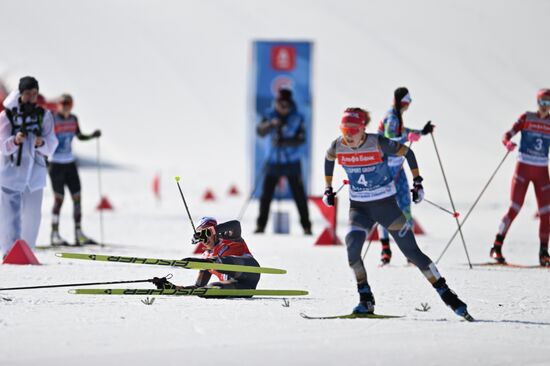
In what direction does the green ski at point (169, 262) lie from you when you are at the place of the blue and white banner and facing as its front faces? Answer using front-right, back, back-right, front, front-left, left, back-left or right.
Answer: front

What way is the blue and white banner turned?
toward the camera

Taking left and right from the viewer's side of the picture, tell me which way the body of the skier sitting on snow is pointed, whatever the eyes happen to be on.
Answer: facing the viewer and to the left of the viewer

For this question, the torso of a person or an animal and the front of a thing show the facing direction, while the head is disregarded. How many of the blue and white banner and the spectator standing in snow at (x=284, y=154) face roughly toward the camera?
2

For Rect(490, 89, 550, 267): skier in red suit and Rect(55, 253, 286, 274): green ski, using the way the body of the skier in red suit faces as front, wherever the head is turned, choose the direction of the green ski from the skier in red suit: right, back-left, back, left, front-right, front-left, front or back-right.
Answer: front-right

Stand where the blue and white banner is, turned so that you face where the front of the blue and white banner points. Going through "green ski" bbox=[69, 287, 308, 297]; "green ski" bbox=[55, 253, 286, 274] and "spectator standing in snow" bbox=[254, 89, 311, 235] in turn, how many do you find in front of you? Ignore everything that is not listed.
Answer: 3

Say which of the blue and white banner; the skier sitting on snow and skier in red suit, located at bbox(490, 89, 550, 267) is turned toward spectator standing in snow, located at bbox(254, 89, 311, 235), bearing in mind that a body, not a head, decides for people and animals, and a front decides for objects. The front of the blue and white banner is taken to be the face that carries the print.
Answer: the blue and white banner

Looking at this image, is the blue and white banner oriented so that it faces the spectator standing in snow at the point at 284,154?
yes

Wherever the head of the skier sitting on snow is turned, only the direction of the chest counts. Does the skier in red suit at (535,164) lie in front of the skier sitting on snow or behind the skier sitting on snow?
behind

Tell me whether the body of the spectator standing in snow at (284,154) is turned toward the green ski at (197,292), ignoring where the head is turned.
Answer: yes

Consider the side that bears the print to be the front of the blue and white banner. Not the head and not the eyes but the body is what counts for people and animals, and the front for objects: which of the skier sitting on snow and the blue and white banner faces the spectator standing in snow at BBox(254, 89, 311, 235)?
the blue and white banner

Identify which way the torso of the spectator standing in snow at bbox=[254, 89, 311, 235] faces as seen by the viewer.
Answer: toward the camera

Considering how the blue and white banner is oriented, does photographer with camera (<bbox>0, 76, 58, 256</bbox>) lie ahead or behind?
ahead

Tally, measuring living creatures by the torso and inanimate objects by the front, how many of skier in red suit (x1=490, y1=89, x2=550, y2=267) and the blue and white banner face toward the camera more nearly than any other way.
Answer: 2
